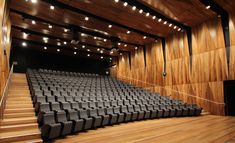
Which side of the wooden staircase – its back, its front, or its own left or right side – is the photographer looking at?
front
